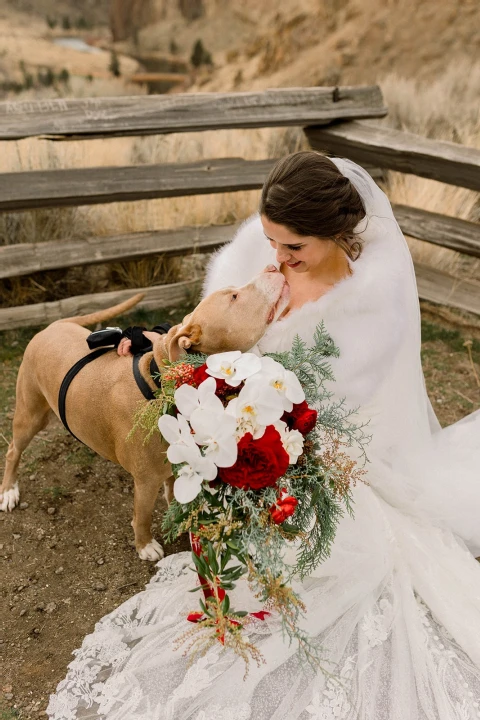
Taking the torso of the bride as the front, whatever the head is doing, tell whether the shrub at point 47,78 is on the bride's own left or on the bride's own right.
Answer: on the bride's own right

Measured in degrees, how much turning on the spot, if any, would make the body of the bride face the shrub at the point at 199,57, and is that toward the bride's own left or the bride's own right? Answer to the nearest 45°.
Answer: approximately 135° to the bride's own right

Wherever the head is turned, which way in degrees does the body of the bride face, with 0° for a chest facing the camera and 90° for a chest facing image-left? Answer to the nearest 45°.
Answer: approximately 45°

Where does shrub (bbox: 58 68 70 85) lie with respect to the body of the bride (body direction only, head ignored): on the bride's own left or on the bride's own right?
on the bride's own right
